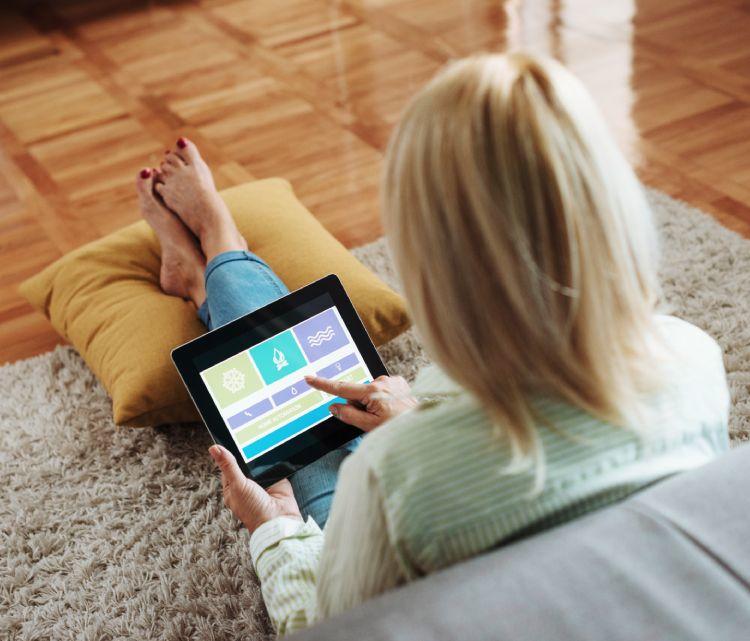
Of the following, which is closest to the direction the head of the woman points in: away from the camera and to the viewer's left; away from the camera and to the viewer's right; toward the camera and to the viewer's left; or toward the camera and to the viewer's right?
away from the camera and to the viewer's left

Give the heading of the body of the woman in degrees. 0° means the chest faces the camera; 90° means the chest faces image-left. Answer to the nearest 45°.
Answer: approximately 135°
